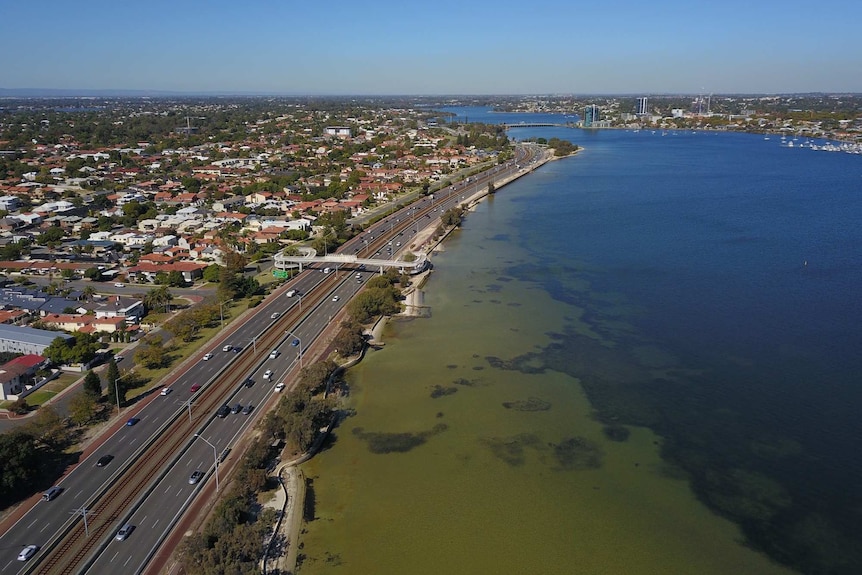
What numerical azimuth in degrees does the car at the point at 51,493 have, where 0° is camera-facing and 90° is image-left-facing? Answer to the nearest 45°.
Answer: approximately 225°

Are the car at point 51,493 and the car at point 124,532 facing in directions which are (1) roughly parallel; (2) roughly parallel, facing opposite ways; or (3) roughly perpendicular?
roughly parallel, facing opposite ways

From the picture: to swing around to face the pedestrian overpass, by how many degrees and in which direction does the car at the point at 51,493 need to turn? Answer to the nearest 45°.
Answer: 0° — it already faces it

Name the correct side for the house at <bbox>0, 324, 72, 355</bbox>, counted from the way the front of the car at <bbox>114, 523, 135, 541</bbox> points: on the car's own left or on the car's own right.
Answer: on the car's own right

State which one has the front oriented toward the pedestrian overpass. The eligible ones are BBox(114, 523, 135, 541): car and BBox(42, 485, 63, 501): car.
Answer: BBox(42, 485, 63, 501): car

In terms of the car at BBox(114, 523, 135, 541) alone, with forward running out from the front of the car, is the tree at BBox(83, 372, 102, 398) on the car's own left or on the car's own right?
on the car's own right

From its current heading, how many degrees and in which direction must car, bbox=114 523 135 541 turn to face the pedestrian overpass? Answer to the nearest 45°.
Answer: approximately 180°

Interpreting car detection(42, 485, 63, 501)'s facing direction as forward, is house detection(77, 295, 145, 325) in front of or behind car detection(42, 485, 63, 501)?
in front

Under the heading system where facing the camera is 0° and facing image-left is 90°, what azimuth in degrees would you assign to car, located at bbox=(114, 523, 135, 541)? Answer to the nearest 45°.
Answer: approximately 45°

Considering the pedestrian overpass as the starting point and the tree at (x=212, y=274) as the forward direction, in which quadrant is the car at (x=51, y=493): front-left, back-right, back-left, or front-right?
front-left

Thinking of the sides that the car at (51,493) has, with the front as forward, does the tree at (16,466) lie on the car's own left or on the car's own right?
on the car's own left
